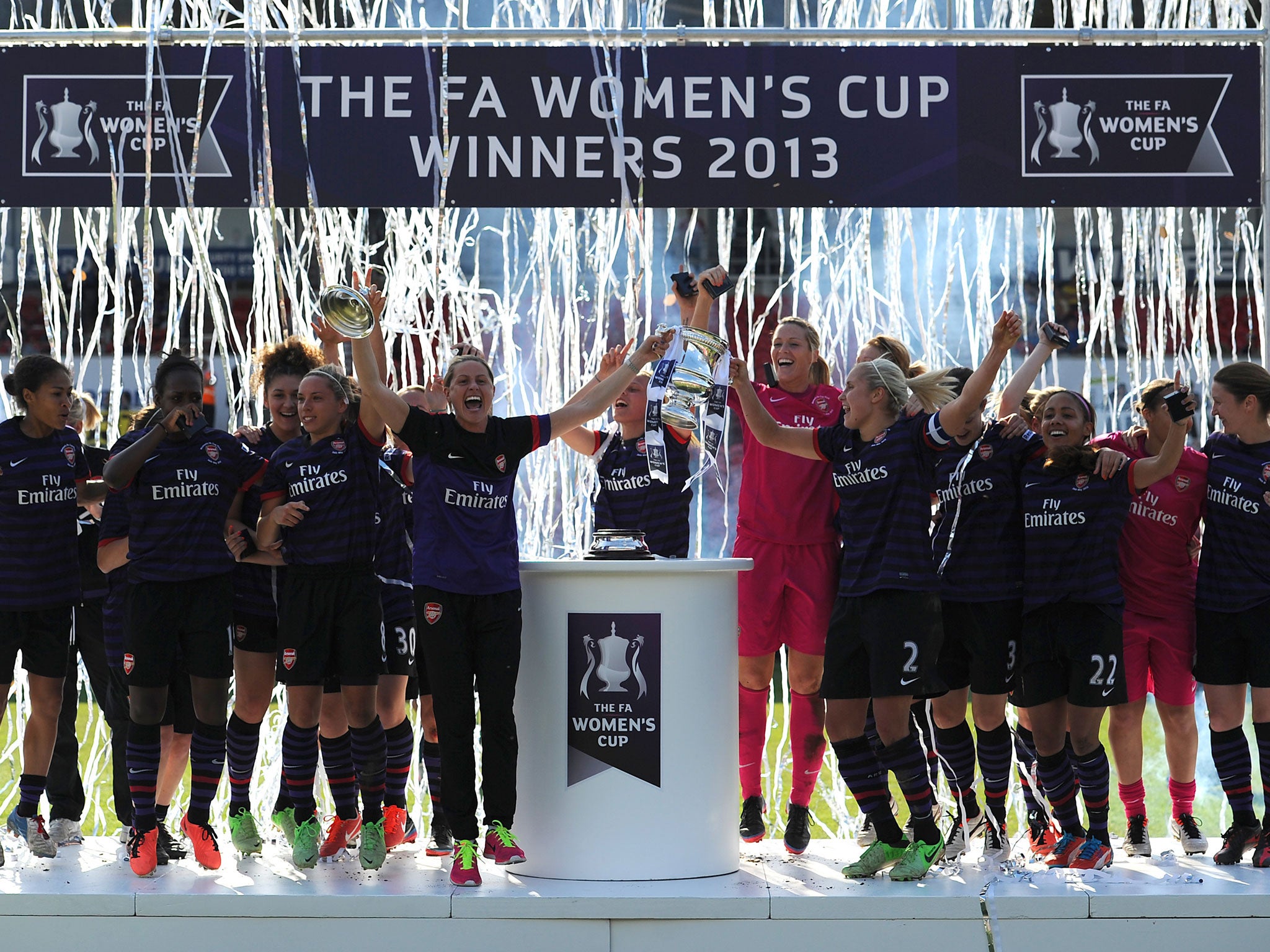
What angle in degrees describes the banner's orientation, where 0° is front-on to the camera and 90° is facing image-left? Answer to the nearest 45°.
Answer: approximately 0°
